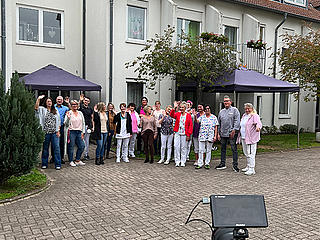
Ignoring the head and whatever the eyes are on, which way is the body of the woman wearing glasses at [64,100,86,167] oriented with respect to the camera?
toward the camera

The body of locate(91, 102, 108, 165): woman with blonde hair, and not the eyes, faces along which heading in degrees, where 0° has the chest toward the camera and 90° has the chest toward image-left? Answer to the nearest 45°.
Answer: approximately 315°

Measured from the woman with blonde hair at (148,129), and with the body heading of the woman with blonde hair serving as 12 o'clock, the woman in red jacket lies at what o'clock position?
The woman in red jacket is roughly at 10 o'clock from the woman with blonde hair.

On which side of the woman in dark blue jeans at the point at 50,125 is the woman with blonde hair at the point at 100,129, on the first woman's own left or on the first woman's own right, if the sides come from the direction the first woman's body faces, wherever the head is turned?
on the first woman's own left

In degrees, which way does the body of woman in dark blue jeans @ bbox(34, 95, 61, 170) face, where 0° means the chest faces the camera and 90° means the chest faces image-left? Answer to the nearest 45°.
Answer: approximately 0°

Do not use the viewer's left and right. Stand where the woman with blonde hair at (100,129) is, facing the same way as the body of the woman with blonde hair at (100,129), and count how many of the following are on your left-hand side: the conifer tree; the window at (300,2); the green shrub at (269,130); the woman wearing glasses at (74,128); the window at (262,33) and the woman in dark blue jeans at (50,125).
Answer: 3

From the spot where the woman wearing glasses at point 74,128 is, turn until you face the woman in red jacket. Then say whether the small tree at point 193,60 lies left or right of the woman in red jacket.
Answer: left

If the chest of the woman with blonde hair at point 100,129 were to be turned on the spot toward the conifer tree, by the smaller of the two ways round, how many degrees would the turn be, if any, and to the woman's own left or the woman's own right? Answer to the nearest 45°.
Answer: approximately 90° to the woman's own right

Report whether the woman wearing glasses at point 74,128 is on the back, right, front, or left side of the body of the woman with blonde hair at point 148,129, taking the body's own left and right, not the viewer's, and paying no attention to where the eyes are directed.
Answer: right

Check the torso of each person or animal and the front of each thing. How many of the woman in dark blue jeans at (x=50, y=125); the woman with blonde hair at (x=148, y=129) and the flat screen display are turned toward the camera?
3

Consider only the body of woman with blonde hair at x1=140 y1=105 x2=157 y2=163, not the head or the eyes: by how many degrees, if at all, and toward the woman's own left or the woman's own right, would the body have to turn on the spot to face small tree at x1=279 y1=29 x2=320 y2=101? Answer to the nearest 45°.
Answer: approximately 135° to the woman's own left

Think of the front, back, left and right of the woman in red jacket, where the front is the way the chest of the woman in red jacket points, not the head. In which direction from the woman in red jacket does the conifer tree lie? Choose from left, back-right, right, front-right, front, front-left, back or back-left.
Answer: front-right

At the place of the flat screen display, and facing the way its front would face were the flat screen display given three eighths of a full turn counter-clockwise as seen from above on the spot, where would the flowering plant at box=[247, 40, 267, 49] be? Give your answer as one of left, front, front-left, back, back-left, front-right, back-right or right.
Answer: front-left

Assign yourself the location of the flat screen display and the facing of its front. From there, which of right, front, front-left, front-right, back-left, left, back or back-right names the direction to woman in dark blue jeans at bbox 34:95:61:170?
back-right

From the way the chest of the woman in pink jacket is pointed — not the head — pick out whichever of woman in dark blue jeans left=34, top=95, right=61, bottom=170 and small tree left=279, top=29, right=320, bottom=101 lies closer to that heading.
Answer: the woman in dark blue jeans

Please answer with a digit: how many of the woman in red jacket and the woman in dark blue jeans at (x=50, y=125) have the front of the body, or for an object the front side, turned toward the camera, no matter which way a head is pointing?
2

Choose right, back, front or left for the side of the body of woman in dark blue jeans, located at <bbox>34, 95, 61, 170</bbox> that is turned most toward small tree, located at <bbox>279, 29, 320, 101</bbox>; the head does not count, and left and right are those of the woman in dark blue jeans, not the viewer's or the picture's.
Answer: left
